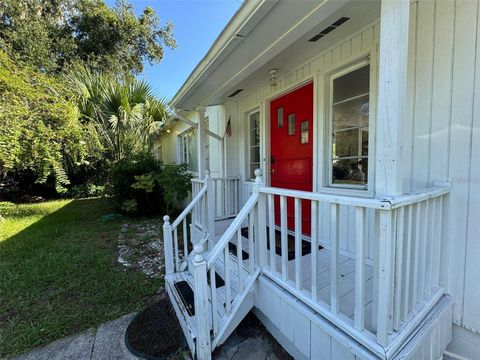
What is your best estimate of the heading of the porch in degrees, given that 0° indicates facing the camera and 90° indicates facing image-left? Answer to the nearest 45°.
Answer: approximately 45°

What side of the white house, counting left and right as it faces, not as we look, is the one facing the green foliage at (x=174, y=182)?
right

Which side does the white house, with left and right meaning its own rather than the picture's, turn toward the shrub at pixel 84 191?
right

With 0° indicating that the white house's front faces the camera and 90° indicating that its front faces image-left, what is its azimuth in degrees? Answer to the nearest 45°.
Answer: approximately 45°

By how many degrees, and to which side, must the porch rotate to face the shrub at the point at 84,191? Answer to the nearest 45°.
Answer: approximately 90° to its right

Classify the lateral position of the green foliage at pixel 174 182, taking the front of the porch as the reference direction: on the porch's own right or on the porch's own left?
on the porch's own right

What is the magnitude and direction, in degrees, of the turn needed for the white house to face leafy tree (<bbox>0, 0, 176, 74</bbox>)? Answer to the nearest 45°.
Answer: approximately 90° to its right

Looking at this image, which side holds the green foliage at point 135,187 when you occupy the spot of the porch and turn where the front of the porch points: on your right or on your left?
on your right

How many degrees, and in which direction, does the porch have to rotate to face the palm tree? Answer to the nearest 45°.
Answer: approximately 90° to its right
